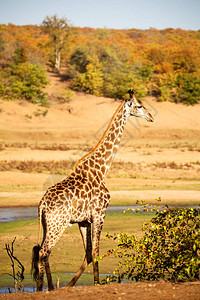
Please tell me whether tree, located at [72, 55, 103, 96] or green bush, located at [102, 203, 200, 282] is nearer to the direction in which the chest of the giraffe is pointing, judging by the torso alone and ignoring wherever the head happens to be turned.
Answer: the green bush

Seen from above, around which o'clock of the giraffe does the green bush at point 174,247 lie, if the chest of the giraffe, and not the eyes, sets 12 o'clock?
The green bush is roughly at 1 o'clock from the giraffe.

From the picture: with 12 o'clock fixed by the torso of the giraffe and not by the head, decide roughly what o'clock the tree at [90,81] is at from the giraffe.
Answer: The tree is roughly at 9 o'clock from the giraffe.

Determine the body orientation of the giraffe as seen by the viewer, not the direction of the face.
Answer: to the viewer's right

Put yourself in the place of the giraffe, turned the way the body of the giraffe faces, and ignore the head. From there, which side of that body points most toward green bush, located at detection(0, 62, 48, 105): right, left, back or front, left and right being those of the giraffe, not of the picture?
left
